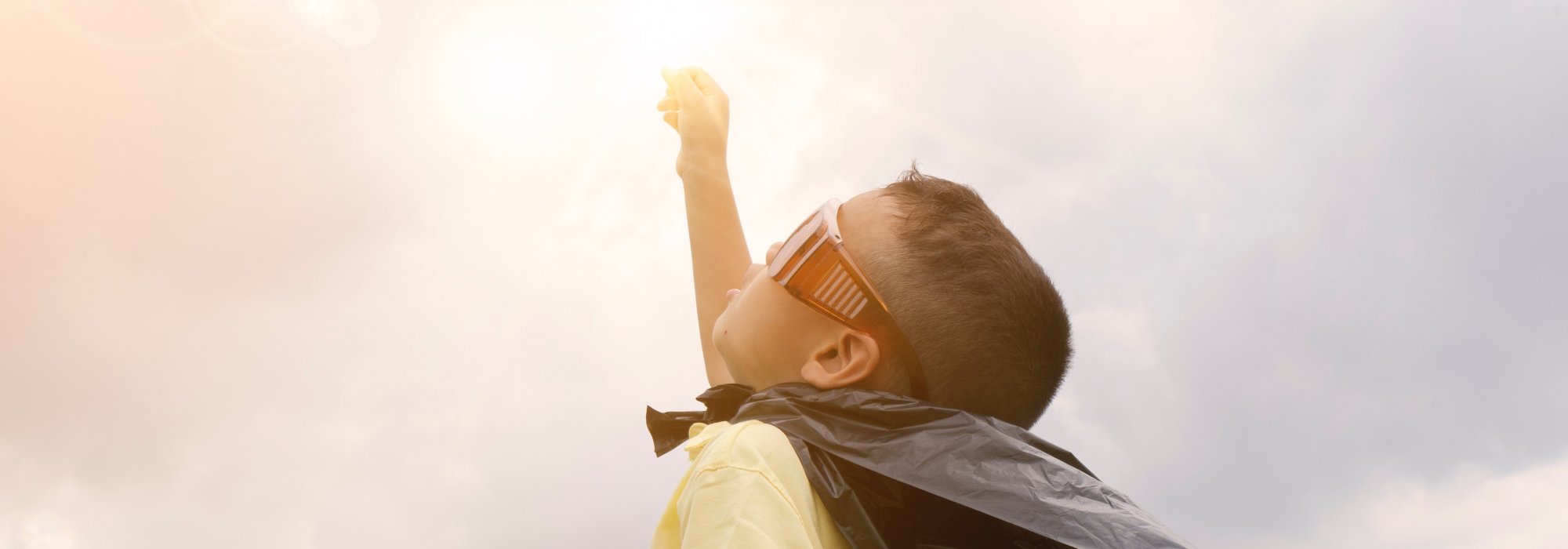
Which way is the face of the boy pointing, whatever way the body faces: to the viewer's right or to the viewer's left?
to the viewer's left

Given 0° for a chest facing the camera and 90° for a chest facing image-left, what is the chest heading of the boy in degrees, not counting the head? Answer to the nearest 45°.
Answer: approximately 90°
